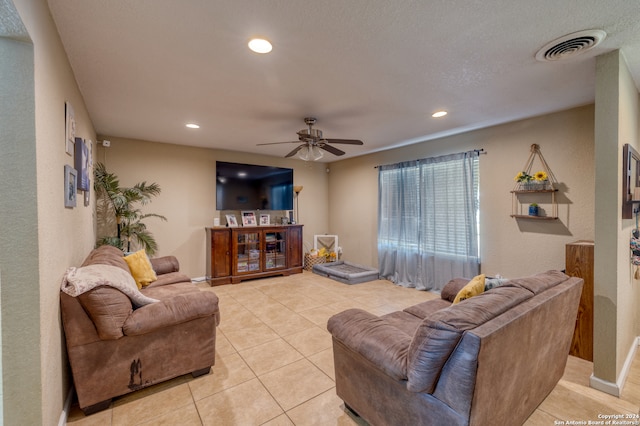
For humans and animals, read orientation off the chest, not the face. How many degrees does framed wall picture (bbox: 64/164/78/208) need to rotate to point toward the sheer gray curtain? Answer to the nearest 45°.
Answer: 0° — it already faces it

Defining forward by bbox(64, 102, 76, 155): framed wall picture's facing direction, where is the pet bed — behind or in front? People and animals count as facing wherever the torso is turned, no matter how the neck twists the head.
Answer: in front

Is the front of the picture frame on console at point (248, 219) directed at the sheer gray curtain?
no

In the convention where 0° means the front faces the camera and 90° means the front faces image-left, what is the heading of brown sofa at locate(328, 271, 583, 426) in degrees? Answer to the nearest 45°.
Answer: approximately 135°

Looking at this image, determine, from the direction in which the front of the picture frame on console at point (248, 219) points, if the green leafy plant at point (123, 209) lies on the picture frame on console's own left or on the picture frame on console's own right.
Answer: on the picture frame on console's own right

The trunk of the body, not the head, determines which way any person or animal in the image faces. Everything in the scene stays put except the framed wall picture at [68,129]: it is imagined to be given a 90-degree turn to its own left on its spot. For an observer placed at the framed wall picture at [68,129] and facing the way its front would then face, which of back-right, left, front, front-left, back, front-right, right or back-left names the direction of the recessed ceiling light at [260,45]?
back-right

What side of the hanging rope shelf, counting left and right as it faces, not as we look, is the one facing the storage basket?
right

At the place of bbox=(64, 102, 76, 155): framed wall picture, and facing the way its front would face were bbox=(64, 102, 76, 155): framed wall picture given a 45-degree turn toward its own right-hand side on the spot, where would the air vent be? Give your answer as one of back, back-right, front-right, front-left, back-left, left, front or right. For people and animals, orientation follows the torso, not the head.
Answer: front

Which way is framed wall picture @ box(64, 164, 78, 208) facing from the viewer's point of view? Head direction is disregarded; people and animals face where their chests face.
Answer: to the viewer's right

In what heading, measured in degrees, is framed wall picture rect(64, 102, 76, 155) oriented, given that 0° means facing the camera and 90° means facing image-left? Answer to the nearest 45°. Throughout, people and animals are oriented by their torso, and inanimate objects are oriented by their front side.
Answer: approximately 270°

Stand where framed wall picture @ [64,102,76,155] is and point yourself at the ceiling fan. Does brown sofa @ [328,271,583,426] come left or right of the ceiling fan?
right

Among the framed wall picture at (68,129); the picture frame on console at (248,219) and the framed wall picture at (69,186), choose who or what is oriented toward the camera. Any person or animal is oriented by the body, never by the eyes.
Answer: the picture frame on console

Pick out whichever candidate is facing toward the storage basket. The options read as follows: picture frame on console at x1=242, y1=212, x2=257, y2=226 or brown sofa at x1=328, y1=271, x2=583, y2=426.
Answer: the brown sofa

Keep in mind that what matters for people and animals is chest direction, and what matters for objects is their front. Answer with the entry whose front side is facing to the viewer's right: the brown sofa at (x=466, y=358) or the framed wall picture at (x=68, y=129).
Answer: the framed wall picture

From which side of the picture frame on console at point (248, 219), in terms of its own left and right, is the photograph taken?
front
